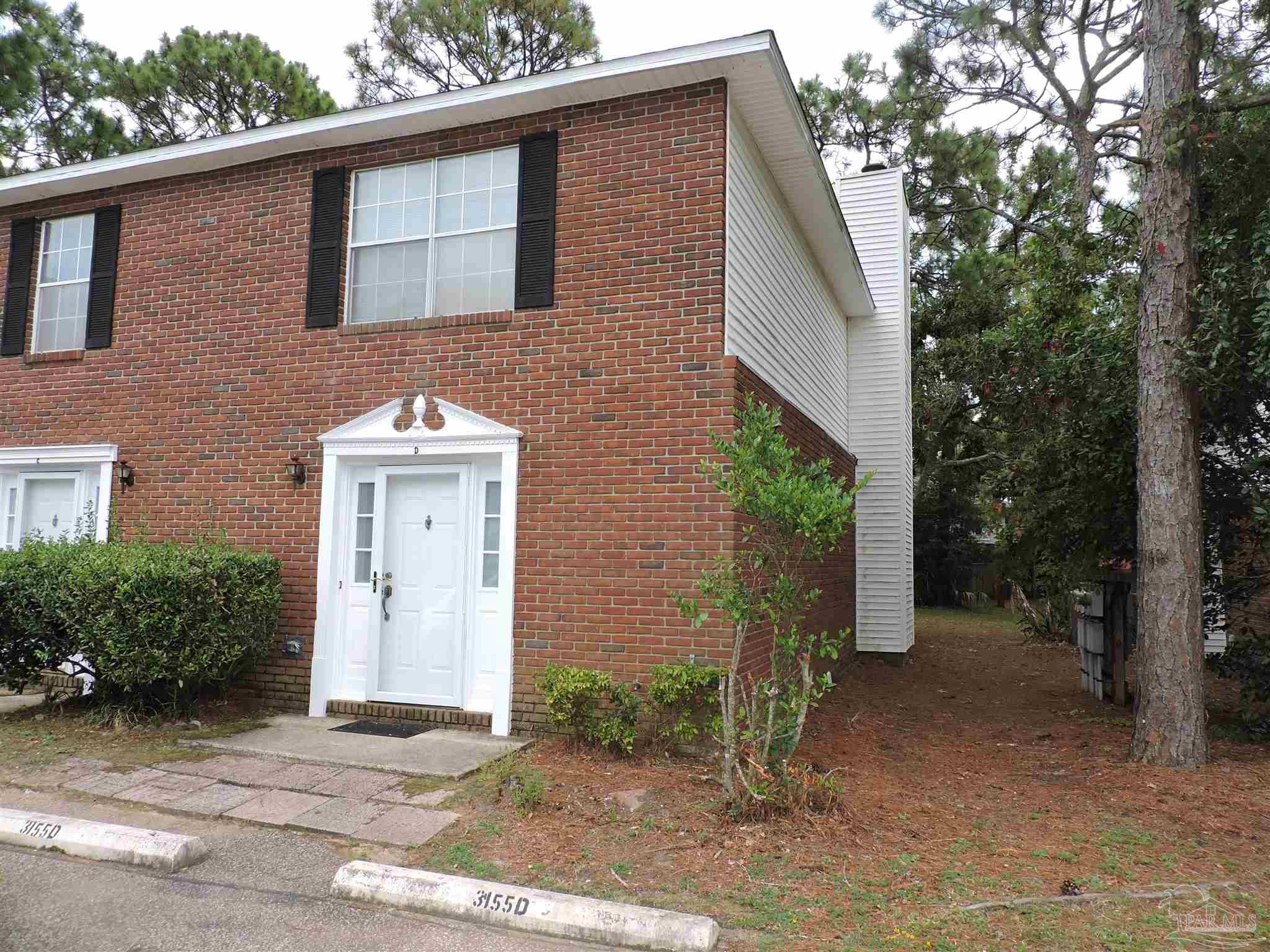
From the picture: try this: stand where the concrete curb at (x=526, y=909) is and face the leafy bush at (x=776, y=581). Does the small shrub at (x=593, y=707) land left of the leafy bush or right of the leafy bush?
left

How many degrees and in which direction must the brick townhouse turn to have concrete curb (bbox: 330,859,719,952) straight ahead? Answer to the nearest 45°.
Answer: approximately 45° to its left

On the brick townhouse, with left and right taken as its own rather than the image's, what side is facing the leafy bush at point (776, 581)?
left

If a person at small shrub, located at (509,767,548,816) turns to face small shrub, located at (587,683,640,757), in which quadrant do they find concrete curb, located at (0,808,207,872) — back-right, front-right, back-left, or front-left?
back-left

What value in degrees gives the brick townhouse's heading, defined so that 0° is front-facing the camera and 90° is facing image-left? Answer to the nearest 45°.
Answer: approximately 45°

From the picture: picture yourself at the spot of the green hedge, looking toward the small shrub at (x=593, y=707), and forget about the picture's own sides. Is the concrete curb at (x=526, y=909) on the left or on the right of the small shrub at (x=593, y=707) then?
right
